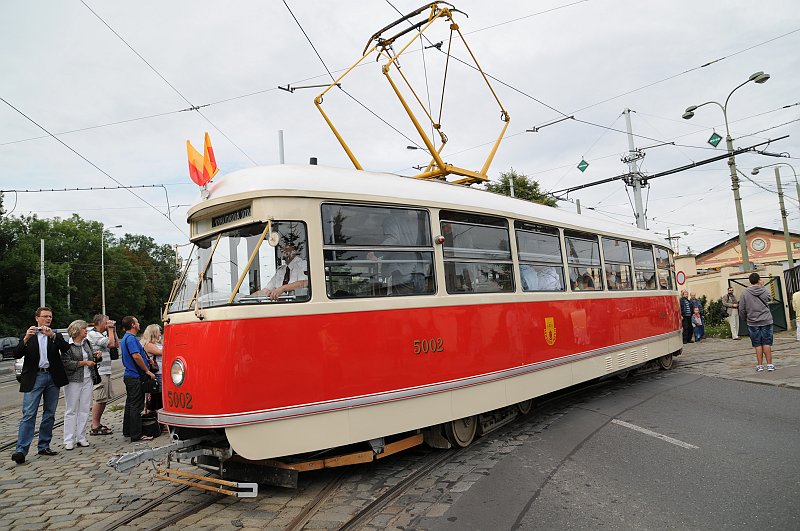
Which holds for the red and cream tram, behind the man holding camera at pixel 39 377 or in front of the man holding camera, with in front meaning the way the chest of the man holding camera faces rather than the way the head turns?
in front

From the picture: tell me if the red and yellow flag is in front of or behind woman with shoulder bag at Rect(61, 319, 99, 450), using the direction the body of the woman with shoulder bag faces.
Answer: in front

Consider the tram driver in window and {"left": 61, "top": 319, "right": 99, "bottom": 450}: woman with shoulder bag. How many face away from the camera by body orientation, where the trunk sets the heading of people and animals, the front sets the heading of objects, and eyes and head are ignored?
0

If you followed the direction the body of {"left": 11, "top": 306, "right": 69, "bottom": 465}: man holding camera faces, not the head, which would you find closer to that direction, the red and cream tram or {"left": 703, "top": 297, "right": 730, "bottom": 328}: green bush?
the red and cream tram

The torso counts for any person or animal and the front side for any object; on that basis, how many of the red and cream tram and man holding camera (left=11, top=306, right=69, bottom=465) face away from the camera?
0

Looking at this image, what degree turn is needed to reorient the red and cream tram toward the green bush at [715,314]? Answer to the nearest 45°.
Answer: approximately 180°

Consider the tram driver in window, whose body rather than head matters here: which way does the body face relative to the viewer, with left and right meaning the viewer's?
facing the viewer and to the left of the viewer

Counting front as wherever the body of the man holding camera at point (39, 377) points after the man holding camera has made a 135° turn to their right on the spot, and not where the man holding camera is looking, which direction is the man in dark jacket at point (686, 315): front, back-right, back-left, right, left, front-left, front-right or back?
back-right

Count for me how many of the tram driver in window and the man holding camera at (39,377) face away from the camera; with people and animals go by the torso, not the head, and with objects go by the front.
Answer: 0

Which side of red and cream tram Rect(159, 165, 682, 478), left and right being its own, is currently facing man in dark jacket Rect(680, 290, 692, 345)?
back

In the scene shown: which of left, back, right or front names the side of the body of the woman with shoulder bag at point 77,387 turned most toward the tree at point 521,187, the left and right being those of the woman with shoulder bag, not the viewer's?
left

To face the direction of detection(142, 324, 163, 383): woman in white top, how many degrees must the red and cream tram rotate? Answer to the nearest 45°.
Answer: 0° — it already faces them

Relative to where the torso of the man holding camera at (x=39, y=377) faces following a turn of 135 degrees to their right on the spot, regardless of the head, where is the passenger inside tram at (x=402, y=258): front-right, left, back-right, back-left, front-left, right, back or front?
back
